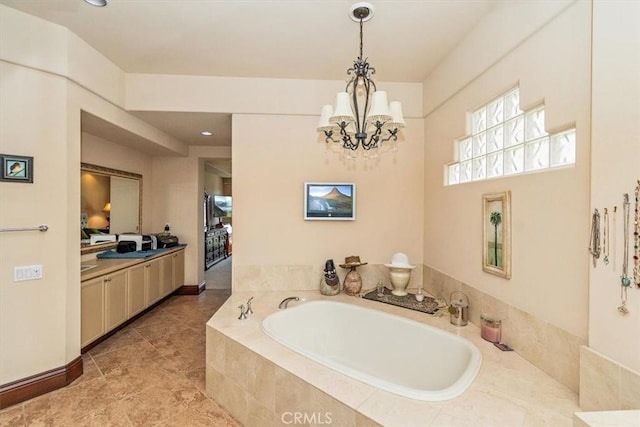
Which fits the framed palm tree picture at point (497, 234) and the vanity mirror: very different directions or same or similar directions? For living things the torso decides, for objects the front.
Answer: very different directions

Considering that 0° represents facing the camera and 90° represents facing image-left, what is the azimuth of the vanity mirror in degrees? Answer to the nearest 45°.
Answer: approximately 315°

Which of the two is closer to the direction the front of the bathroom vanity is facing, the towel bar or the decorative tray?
the decorative tray

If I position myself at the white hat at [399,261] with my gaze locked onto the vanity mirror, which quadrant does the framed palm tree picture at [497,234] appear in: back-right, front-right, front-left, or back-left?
back-left

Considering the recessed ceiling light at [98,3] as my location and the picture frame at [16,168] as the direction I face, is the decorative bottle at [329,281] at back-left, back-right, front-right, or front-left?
back-right

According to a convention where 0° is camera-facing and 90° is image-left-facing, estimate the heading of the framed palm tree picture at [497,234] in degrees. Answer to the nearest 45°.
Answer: approximately 45°

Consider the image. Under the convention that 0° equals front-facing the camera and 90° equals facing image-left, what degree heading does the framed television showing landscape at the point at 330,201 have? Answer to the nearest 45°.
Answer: approximately 0°

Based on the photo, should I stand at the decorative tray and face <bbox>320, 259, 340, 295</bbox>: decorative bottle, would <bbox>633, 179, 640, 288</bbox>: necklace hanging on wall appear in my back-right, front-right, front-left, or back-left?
back-left
